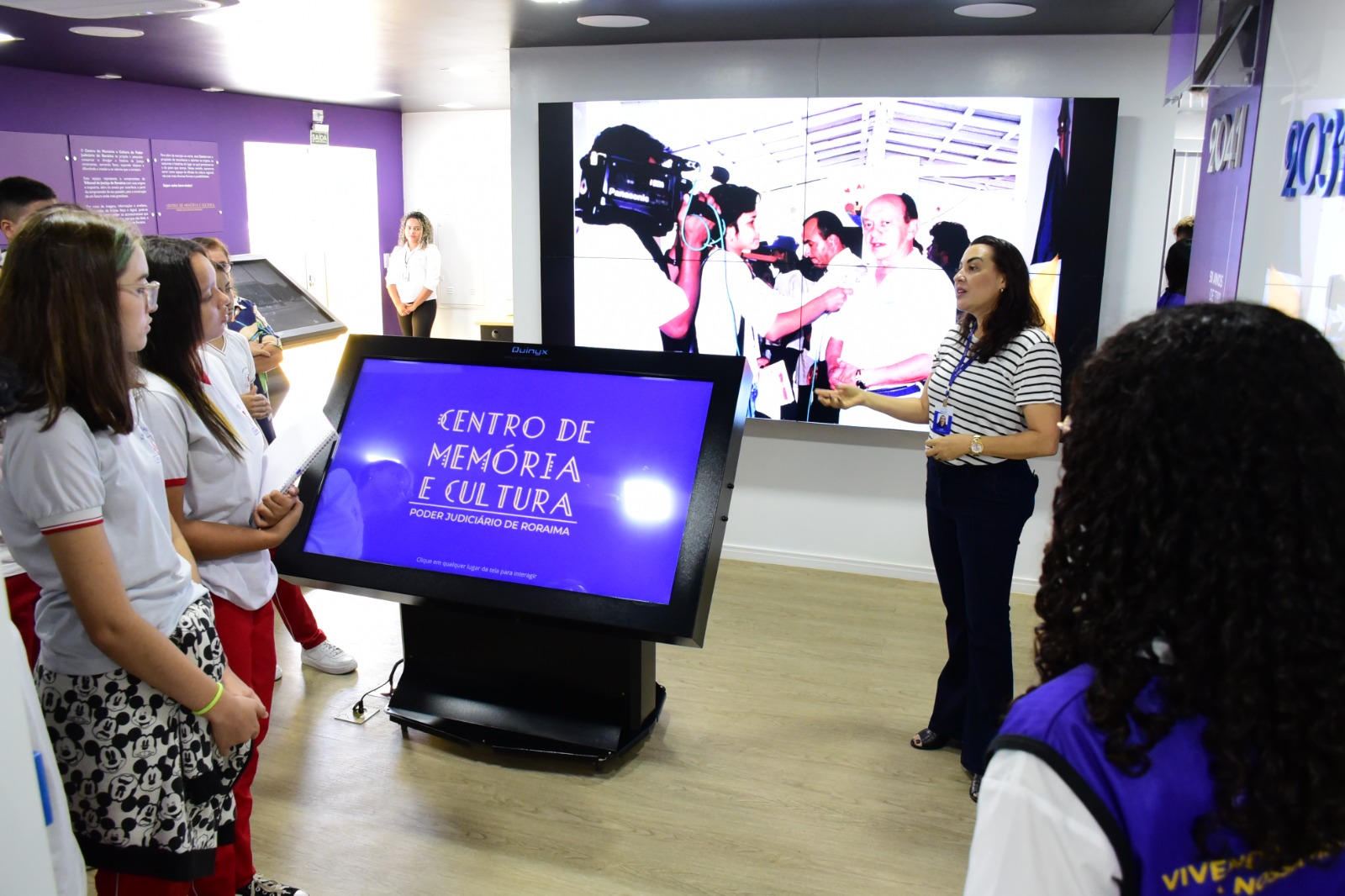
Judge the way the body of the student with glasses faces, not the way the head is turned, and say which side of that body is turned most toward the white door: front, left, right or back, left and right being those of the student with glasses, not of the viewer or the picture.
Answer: left

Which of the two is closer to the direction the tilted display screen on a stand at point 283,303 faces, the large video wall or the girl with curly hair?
the girl with curly hair

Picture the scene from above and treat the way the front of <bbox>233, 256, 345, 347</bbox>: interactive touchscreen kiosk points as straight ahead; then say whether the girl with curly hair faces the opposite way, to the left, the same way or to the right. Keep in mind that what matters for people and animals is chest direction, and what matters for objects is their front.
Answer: the opposite way

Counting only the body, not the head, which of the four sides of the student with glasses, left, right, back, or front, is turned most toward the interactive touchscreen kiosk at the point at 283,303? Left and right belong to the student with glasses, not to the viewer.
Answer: left

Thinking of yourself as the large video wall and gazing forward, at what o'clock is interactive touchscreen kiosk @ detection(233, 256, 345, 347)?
The interactive touchscreen kiosk is roughly at 3 o'clock from the large video wall.

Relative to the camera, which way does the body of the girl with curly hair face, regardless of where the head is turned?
away from the camera

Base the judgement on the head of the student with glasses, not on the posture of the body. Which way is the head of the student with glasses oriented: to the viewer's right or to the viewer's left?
to the viewer's right

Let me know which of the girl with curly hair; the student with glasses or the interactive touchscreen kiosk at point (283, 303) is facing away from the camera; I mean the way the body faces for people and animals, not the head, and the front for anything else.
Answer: the girl with curly hair

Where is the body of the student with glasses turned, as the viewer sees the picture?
to the viewer's right

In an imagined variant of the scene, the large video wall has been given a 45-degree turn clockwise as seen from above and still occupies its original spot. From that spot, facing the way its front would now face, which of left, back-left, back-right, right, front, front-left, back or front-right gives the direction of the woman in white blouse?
right
